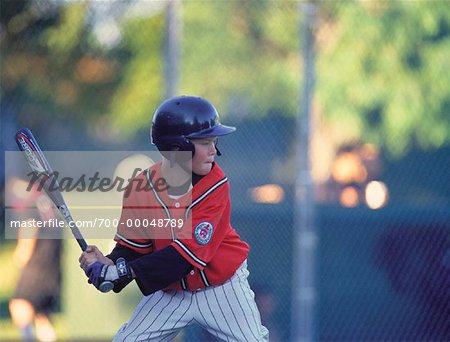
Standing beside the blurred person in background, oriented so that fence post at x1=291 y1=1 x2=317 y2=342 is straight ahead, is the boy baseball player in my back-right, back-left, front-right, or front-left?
front-right

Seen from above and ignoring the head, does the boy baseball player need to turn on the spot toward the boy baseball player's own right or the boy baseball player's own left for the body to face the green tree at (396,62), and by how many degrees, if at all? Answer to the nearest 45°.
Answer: approximately 135° to the boy baseball player's own left

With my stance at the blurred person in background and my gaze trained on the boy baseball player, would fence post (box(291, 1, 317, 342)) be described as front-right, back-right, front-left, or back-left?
front-left

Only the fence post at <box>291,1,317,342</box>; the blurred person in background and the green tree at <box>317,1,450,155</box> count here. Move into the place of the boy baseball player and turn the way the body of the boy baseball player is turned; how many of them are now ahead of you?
0

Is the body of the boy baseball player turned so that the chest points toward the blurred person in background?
no

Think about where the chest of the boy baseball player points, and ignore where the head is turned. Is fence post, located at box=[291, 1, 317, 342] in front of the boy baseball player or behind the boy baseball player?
behind

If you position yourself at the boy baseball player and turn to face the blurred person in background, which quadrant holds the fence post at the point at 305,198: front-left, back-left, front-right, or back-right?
front-right

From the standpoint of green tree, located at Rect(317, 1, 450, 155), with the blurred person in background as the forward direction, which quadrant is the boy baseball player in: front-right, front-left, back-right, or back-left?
front-left

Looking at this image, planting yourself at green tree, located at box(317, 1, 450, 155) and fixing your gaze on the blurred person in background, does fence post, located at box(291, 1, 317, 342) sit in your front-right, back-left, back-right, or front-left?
front-left

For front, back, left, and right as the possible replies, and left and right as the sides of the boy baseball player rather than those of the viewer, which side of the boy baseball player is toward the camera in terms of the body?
front

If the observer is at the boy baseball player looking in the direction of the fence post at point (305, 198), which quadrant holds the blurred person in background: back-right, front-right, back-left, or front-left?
front-left
